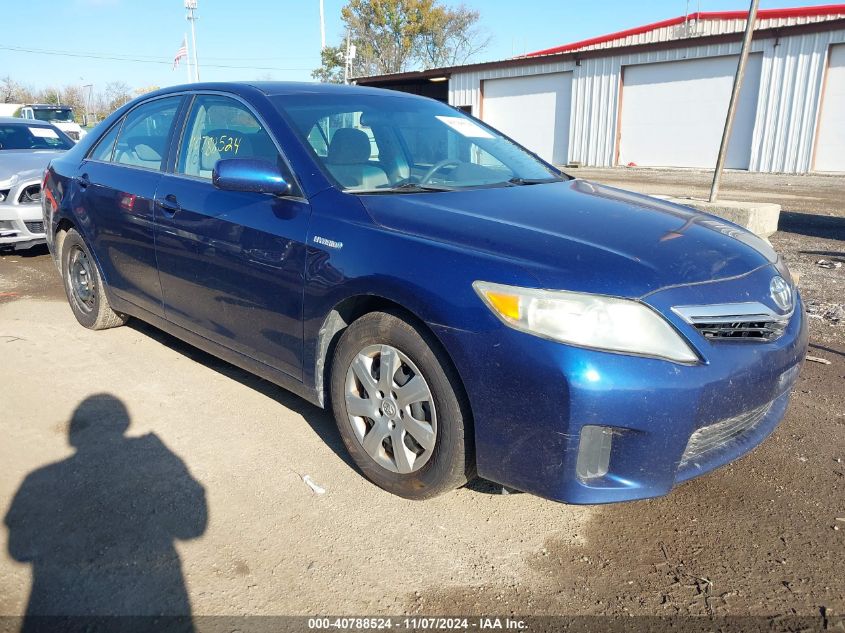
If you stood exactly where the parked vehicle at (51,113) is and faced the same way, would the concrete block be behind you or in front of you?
in front

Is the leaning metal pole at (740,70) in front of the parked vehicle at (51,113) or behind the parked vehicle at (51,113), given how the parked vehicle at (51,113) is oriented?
in front

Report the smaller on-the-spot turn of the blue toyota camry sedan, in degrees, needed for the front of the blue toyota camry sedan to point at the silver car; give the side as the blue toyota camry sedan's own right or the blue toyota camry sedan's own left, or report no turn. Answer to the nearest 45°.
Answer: approximately 180°

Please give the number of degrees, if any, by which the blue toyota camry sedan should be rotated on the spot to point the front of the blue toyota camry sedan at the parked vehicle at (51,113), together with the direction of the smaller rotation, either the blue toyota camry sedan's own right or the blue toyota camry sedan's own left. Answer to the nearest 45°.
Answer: approximately 180°

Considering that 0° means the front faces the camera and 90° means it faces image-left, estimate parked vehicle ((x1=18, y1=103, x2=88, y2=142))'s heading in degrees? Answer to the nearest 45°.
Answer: approximately 315°

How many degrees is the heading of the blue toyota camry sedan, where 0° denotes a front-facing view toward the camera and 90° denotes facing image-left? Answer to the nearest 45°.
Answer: approximately 315°

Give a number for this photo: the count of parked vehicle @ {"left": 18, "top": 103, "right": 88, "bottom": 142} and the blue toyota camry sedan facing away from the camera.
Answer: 0
